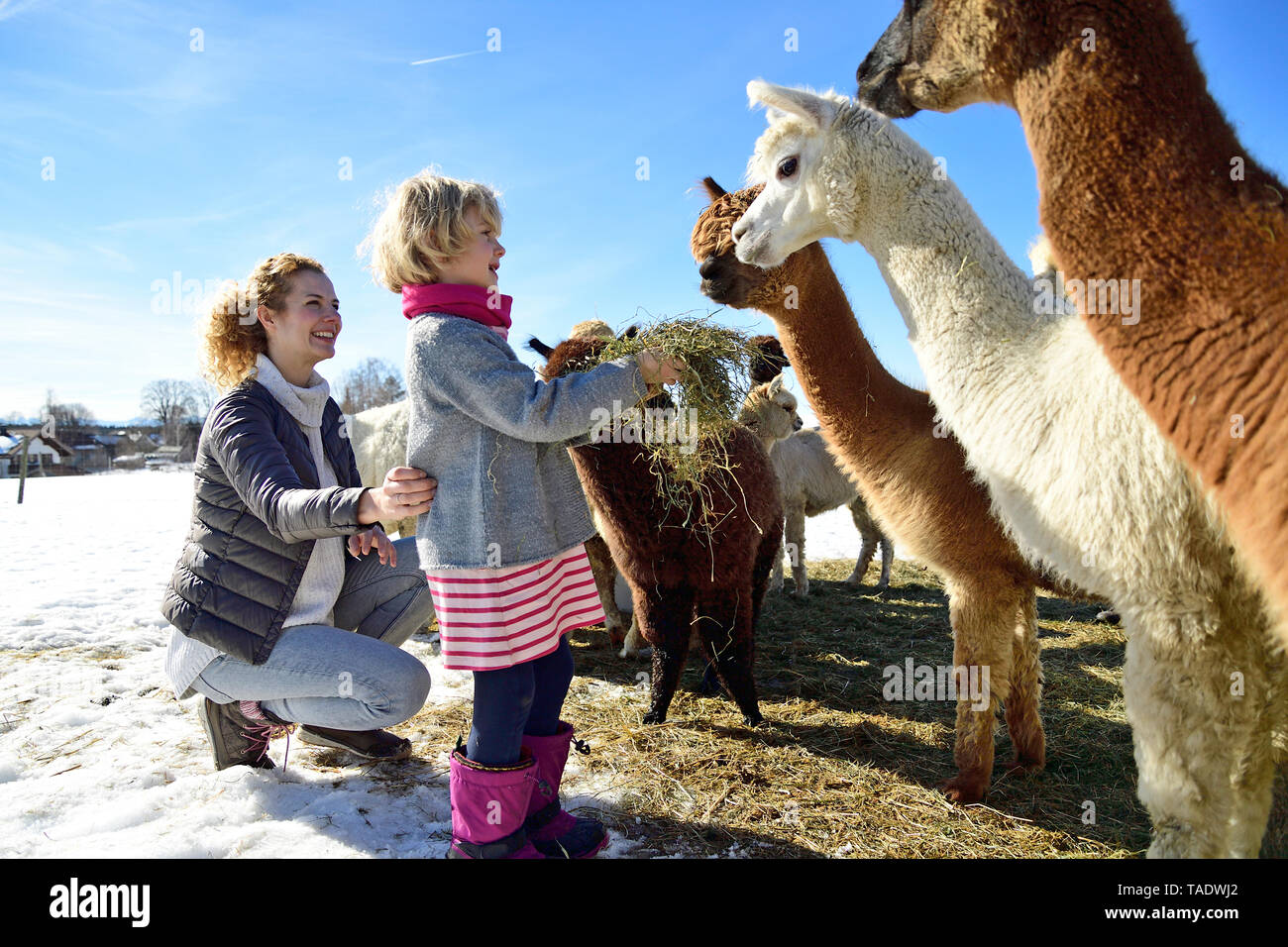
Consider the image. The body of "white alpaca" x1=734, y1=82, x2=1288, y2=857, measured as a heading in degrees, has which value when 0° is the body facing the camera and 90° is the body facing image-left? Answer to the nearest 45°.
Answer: approximately 90°

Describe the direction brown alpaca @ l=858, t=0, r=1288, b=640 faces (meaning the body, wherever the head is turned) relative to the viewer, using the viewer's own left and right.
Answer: facing to the left of the viewer

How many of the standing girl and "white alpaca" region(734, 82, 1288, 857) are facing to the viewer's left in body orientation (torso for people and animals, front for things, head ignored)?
1

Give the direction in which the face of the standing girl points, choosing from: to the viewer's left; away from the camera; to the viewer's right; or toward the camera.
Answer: to the viewer's right

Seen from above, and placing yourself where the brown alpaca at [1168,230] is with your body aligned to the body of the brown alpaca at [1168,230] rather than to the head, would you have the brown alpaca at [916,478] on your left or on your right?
on your right

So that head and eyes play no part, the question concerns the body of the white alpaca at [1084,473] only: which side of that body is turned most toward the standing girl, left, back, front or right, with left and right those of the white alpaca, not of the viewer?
front

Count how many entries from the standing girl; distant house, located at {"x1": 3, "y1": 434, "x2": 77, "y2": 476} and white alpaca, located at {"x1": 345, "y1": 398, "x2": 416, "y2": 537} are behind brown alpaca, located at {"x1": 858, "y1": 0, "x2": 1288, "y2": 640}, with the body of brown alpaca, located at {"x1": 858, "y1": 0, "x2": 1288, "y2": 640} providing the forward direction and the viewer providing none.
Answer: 0

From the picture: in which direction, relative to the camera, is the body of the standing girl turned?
to the viewer's right
